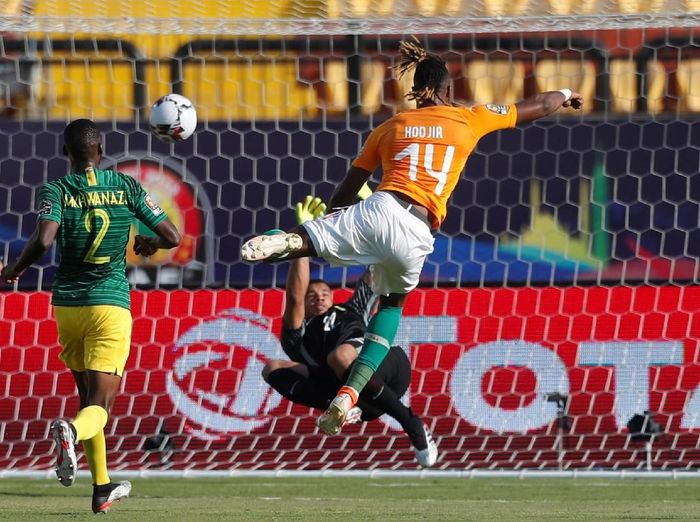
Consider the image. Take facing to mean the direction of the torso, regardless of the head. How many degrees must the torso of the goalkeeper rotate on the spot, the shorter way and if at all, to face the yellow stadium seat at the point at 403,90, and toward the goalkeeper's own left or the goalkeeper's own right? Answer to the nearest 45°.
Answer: approximately 180°

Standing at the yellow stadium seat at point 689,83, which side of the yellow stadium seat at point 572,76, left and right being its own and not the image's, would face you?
left

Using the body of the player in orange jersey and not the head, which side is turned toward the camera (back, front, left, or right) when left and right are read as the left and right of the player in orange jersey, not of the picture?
back

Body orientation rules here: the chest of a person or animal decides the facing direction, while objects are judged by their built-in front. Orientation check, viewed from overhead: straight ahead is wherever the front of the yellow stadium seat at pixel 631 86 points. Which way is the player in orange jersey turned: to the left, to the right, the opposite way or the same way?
the opposite way

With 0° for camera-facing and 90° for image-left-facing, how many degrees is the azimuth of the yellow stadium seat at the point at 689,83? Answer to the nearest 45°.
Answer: approximately 0°
